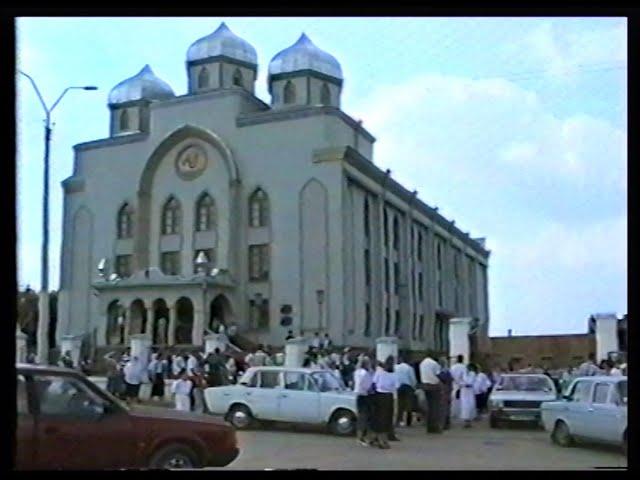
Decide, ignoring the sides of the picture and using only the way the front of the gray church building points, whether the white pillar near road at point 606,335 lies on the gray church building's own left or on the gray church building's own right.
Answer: on the gray church building's own left

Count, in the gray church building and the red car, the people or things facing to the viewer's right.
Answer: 1

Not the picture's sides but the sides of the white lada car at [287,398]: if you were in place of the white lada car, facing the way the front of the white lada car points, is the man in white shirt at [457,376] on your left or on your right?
on your left

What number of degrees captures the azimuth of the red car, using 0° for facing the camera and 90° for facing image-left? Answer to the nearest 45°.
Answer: approximately 270°

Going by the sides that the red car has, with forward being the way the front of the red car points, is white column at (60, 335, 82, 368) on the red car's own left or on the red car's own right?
on the red car's own left
